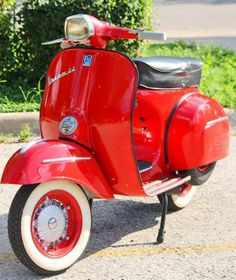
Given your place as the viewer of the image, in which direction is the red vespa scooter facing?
facing the viewer and to the left of the viewer

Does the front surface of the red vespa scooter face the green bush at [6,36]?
no

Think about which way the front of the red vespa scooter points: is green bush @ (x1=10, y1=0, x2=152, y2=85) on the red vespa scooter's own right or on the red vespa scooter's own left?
on the red vespa scooter's own right
